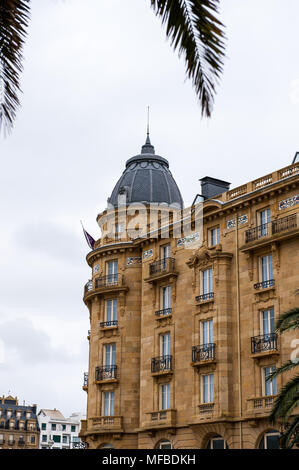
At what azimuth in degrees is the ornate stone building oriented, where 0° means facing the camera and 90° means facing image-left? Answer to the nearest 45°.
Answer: approximately 45°
